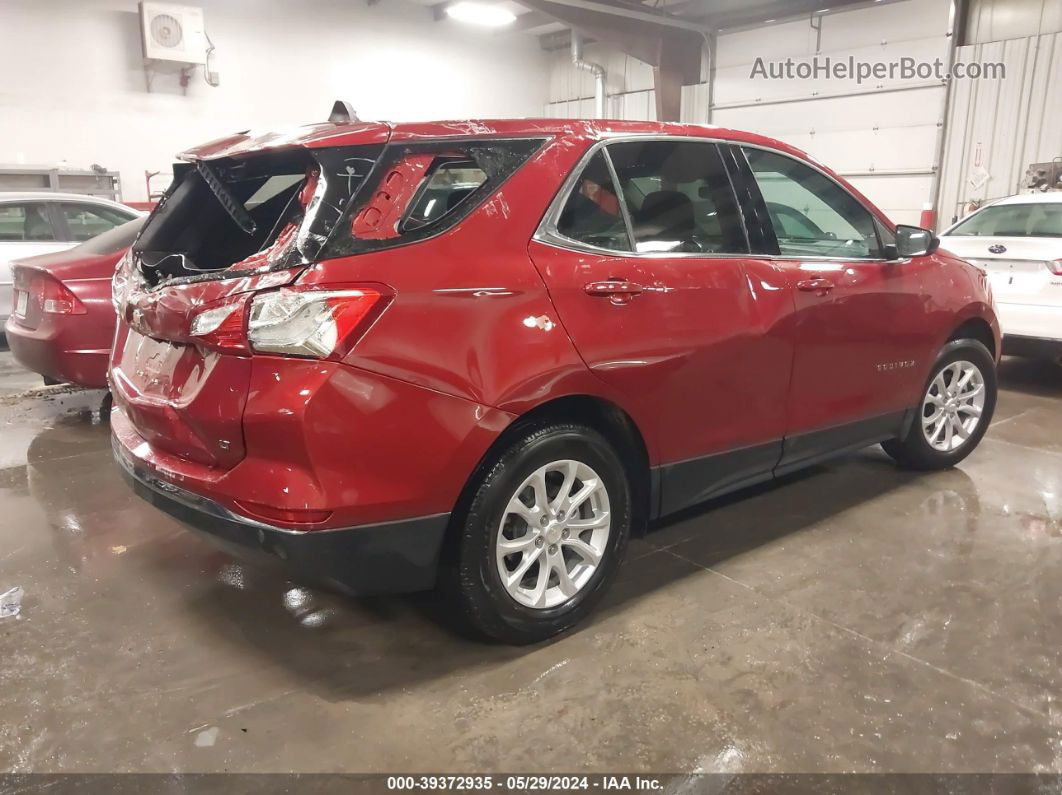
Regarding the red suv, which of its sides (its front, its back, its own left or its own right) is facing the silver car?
left

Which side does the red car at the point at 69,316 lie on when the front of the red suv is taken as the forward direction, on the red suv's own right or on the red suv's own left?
on the red suv's own left

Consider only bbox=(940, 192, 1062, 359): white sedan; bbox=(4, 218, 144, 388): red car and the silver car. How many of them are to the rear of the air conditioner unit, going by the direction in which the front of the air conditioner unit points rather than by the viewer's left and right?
0

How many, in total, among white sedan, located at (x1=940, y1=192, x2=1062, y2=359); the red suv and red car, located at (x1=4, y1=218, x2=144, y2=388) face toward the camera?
0

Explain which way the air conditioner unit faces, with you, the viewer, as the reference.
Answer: facing the viewer

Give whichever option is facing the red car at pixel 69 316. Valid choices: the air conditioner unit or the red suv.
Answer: the air conditioner unit

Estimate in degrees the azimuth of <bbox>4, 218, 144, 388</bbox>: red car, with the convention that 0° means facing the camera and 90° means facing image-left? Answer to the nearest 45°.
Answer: approximately 225°

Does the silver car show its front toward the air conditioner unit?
no

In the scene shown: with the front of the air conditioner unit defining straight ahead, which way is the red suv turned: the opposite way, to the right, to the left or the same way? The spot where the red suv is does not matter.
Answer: to the left

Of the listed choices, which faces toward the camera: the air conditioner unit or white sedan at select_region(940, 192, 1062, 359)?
the air conditioner unit

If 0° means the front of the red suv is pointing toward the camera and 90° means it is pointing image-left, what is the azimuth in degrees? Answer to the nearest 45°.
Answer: approximately 225°

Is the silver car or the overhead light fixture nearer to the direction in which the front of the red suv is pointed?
the overhead light fixture

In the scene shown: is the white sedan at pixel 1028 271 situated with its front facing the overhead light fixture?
no

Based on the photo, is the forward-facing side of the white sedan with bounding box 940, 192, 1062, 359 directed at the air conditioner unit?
no

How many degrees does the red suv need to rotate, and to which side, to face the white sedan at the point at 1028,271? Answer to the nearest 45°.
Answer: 0° — it already faces it

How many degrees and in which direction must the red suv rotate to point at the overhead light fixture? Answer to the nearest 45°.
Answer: approximately 45° to its left

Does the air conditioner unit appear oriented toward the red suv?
yes

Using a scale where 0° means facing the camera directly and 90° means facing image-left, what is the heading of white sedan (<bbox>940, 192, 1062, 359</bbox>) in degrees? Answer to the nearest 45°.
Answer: approximately 225°
